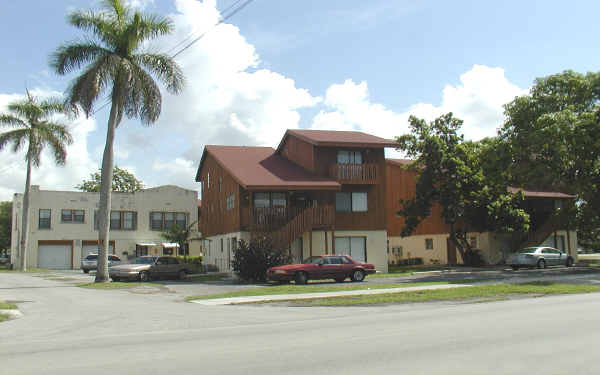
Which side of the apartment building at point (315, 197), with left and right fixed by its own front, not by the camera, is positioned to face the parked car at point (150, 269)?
right

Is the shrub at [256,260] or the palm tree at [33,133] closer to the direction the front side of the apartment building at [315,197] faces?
the shrub

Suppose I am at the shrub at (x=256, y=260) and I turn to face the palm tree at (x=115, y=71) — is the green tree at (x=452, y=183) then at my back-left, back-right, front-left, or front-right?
back-right

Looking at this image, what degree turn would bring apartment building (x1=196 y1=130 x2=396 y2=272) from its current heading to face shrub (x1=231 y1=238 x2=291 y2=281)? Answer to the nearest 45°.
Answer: approximately 45° to its right

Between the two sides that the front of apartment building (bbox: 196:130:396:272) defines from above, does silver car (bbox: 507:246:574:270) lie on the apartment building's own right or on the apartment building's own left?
on the apartment building's own left

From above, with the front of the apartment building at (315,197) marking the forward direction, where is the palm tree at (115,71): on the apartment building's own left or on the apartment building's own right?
on the apartment building's own right

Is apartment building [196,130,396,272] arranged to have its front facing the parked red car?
yes

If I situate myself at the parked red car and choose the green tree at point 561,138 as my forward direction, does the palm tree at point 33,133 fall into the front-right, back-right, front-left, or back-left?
back-left

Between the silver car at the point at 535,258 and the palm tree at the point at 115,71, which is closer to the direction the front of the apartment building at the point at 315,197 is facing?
the palm tree

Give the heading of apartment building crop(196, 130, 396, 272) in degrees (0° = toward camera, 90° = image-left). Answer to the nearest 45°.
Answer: approximately 0°

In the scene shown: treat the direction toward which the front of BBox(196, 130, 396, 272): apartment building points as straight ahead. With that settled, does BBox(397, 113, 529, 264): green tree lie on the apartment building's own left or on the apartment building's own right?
on the apartment building's own left
